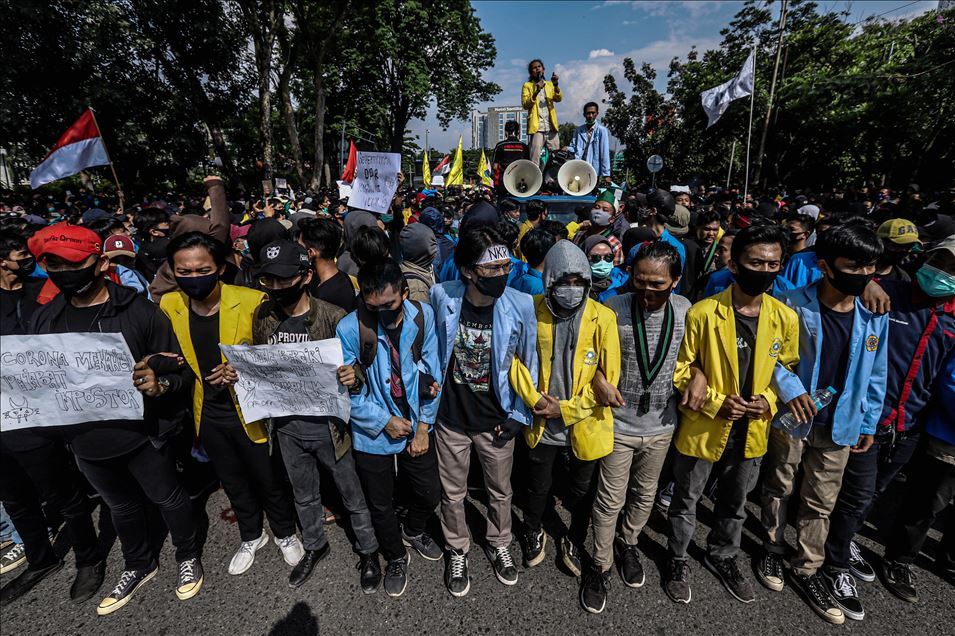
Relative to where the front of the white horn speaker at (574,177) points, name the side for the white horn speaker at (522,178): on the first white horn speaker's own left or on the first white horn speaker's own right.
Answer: on the first white horn speaker's own right

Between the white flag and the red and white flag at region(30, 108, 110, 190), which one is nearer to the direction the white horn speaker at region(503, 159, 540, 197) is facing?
the red and white flag

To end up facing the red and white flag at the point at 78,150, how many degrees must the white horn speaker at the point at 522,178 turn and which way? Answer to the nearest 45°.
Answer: approximately 45° to its right

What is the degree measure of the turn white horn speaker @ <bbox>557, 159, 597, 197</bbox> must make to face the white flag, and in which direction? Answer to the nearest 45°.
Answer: approximately 135° to its left

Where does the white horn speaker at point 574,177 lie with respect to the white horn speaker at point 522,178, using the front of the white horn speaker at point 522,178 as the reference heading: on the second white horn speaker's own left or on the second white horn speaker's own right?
on the second white horn speaker's own left

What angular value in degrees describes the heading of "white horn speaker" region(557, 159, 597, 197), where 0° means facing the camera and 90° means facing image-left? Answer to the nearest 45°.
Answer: approximately 0°

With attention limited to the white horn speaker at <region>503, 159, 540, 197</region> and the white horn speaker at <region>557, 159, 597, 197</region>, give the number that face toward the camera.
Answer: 2

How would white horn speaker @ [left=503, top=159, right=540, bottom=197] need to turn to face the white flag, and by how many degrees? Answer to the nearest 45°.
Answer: approximately 135° to its left

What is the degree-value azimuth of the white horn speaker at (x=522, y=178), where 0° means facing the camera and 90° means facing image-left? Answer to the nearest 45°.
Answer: approximately 0°
